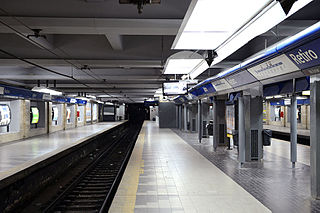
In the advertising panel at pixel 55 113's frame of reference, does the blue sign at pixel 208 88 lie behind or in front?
in front

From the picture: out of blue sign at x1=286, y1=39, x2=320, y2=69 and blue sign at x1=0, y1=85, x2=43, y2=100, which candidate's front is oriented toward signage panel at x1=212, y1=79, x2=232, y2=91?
blue sign at x1=0, y1=85, x2=43, y2=100

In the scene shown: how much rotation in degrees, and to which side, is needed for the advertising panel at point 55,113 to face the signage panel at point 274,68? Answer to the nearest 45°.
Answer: approximately 45° to its right

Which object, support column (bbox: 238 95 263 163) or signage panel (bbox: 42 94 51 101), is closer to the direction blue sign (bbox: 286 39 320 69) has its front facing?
the signage panel

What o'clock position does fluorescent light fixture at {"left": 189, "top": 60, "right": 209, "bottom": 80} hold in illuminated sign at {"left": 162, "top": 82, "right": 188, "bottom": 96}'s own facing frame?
The fluorescent light fixture is roughly at 11 o'clock from the illuminated sign.

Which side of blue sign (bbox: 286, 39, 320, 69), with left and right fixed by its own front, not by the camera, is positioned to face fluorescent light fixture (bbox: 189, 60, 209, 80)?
right

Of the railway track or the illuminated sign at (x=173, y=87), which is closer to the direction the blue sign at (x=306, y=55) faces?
the railway track

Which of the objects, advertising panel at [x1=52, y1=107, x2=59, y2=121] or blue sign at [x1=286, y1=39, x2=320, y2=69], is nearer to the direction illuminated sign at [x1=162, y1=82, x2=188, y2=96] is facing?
the blue sign

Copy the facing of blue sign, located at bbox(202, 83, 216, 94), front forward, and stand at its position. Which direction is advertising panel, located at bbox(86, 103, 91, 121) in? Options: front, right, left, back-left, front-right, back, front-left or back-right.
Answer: right

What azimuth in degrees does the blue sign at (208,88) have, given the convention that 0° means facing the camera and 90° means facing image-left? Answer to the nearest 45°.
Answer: approximately 45°

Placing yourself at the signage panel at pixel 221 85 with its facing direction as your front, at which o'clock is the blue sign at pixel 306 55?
The blue sign is roughly at 10 o'clock from the signage panel.

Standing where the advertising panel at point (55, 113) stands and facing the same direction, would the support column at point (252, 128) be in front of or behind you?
in front
